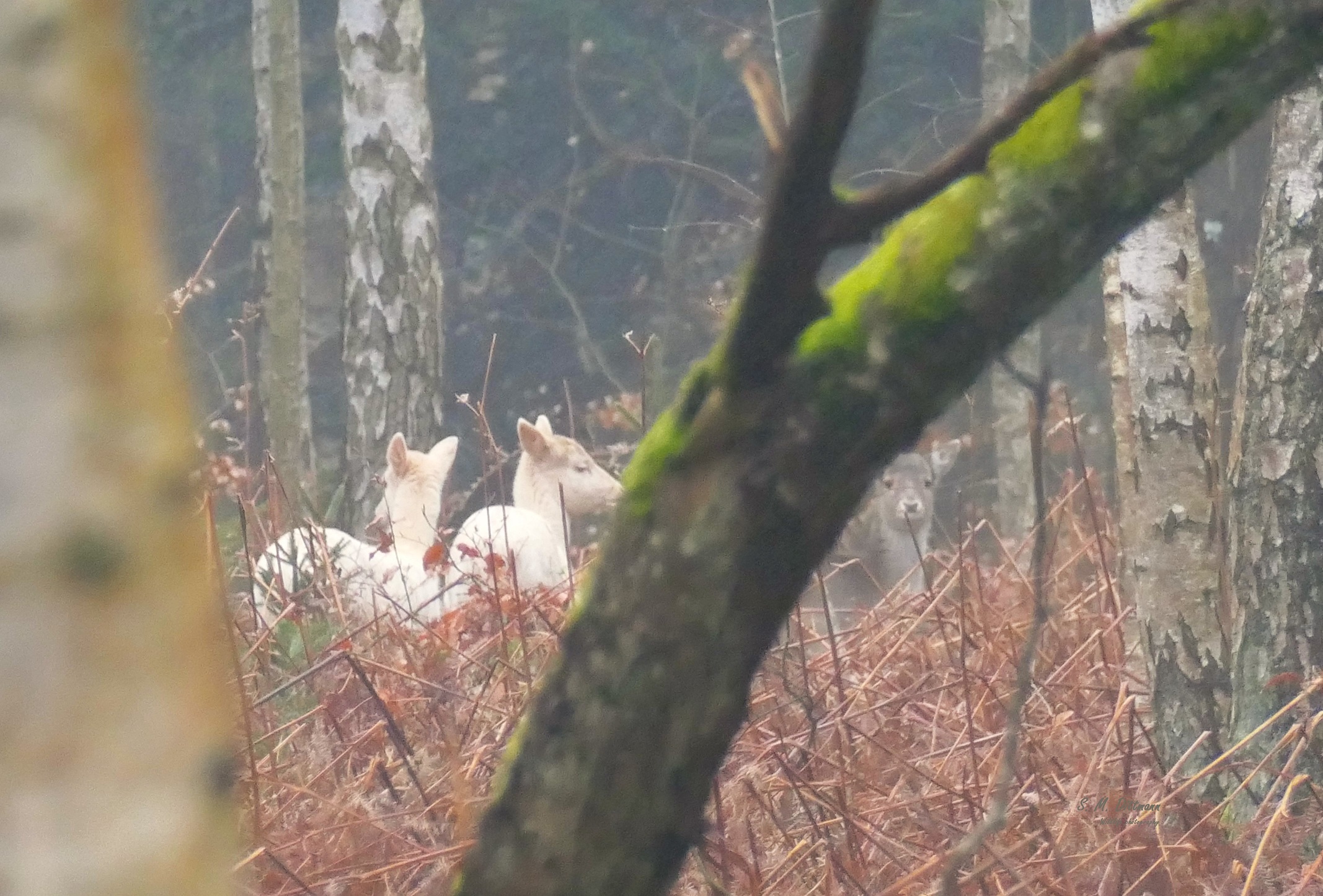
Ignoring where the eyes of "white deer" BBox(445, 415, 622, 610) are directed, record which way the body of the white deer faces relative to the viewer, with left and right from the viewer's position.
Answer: facing to the right of the viewer

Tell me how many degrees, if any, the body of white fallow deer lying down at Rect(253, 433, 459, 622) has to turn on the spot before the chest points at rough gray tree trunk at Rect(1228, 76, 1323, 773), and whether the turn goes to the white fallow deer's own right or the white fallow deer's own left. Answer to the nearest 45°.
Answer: approximately 45° to the white fallow deer's own right

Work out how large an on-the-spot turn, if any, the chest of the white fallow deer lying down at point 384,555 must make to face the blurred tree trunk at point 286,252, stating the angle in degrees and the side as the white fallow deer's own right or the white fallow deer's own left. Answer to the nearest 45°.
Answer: approximately 90° to the white fallow deer's own left

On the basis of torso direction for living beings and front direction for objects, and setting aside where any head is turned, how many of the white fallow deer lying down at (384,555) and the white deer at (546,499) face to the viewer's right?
2

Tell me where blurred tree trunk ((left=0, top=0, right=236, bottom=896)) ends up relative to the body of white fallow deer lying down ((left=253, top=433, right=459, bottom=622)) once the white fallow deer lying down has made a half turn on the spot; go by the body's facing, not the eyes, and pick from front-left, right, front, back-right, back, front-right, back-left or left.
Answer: left

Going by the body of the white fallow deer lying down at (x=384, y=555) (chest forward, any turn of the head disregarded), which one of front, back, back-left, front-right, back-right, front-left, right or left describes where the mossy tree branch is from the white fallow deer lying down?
right

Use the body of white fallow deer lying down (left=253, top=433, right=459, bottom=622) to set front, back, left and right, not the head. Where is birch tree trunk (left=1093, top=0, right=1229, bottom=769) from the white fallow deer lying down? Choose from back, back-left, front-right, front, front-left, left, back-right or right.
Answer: front-right

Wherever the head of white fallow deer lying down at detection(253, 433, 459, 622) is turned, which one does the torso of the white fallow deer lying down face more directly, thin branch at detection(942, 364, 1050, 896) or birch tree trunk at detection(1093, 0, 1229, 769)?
the birch tree trunk

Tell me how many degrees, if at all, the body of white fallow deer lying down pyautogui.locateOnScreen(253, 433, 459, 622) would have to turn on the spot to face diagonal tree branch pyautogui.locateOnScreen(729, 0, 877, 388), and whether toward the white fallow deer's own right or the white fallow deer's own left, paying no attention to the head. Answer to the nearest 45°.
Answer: approximately 90° to the white fallow deer's own right

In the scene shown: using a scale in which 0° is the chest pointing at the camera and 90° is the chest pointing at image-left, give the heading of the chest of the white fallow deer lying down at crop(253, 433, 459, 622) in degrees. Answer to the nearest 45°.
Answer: approximately 270°

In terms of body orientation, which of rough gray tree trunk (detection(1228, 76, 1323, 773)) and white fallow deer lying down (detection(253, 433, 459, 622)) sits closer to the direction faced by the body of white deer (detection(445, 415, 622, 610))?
the rough gray tree trunk

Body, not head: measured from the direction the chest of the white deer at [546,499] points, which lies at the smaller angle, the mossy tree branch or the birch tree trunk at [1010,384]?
the birch tree trunk

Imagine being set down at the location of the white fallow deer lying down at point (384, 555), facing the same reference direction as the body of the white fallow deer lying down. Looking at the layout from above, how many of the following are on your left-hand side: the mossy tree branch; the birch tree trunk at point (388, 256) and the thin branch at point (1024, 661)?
1

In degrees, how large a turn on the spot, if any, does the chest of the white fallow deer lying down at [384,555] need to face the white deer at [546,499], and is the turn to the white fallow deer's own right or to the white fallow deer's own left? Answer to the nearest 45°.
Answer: approximately 45° to the white fallow deer's own left
